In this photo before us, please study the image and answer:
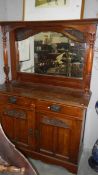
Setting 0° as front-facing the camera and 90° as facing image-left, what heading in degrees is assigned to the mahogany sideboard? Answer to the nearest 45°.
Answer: approximately 45°
